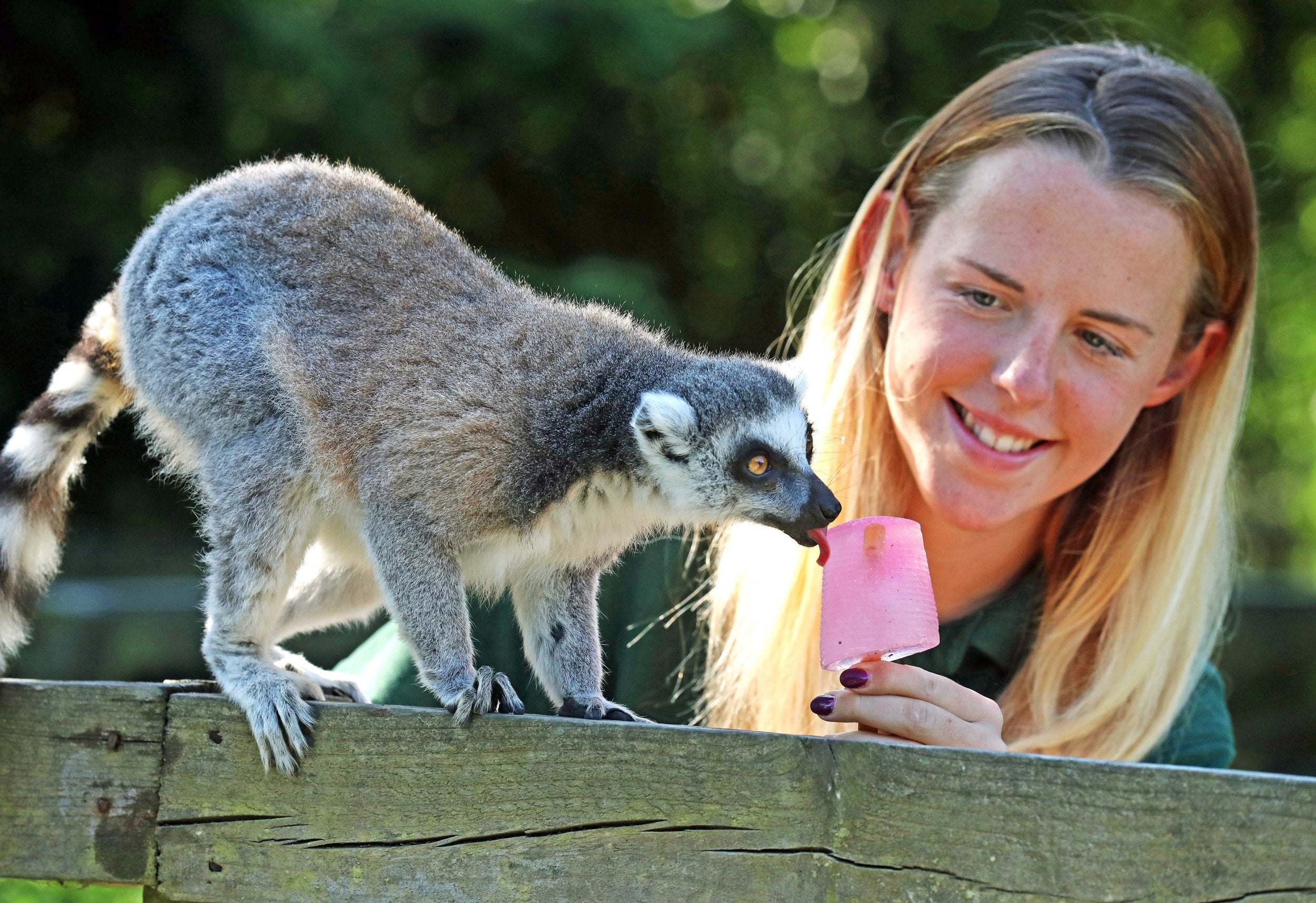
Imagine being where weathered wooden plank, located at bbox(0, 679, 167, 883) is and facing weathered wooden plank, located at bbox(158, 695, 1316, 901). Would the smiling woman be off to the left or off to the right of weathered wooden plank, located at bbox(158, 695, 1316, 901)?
left

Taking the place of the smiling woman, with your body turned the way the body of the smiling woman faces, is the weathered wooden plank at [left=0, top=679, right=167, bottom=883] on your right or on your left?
on your right

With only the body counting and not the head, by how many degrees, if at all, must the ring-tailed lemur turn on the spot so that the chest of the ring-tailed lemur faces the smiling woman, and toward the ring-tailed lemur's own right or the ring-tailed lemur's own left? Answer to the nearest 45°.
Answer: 0° — it already faces them

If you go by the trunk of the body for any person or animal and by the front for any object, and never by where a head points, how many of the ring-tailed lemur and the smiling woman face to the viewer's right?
1

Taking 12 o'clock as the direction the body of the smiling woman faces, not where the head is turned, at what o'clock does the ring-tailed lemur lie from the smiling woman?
The ring-tailed lemur is roughly at 2 o'clock from the smiling woman.

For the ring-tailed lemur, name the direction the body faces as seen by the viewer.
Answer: to the viewer's right
